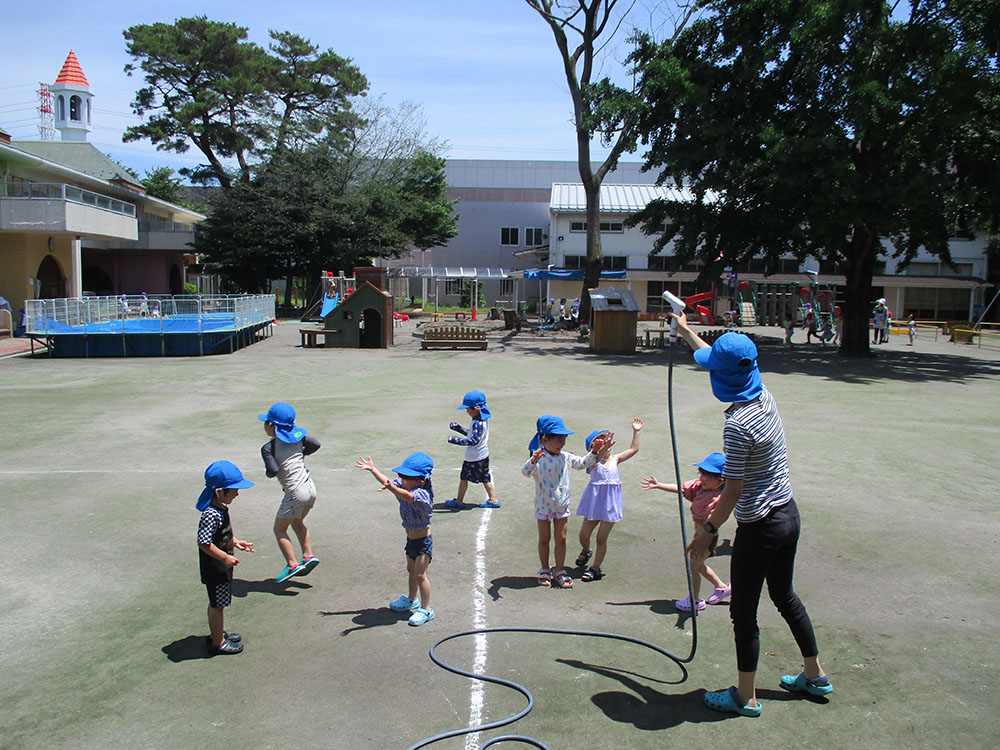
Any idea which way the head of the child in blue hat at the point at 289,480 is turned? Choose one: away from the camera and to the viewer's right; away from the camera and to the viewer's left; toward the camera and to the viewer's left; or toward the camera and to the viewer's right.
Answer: away from the camera and to the viewer's left

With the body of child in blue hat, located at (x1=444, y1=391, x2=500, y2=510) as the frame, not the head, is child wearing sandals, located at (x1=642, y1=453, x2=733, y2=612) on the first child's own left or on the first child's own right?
on the first child's own left

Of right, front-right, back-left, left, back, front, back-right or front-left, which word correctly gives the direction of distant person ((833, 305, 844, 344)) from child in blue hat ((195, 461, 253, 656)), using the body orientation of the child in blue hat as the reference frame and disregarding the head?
front-left

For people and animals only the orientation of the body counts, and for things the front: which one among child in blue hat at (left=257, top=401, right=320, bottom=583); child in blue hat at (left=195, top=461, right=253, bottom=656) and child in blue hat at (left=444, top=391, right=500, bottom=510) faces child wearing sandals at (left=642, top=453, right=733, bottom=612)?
child in blue hat at (left=195, top=461, right=253, bottom=656)

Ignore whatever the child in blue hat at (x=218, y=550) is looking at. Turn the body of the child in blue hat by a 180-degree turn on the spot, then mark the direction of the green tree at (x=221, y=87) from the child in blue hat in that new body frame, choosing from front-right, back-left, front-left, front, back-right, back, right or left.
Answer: right

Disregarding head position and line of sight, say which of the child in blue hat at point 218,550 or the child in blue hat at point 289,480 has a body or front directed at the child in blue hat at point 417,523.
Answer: the child in blue hat at point 218,550

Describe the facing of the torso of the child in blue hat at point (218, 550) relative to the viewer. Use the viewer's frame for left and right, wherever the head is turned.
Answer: facing to the right of the viewer
